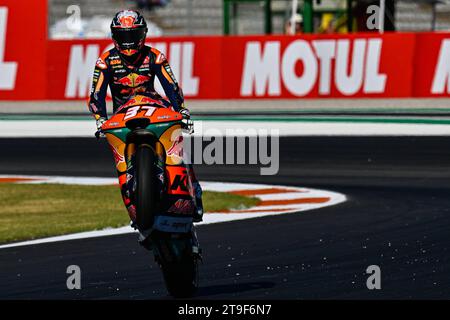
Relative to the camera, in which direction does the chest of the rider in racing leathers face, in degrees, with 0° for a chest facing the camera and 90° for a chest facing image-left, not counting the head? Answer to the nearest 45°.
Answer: approximately 0°

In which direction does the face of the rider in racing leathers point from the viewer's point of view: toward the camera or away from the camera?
toward the camera
